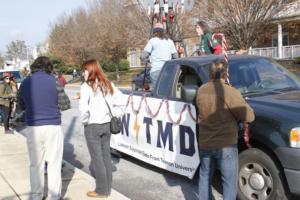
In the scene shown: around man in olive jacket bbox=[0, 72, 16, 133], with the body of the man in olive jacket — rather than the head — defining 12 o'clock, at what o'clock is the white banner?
The white banner is roughly at 1 o'clock from the man in olive jacket.

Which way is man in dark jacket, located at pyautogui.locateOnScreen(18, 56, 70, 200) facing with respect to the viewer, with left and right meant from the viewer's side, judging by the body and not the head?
facing away from the viewer

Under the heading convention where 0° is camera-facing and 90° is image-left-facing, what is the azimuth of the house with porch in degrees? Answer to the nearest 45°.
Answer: approximately 0°

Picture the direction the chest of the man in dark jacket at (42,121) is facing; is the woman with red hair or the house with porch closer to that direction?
the house with porch

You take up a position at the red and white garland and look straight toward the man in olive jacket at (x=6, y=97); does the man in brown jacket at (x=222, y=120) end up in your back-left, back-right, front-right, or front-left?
back-left

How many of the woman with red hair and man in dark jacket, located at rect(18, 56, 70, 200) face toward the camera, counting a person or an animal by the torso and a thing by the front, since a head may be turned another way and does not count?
0

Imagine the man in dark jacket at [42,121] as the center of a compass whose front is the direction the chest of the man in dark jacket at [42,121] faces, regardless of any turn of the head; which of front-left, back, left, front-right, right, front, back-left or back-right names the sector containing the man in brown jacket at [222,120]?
back-right

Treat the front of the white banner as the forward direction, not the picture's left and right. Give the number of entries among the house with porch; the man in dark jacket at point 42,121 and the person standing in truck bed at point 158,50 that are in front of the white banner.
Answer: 1

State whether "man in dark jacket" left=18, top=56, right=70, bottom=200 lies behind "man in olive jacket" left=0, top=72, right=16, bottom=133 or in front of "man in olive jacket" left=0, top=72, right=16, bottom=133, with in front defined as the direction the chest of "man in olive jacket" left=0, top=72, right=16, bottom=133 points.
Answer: in front

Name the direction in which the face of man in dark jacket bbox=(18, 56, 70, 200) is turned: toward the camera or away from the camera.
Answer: away from the camera
